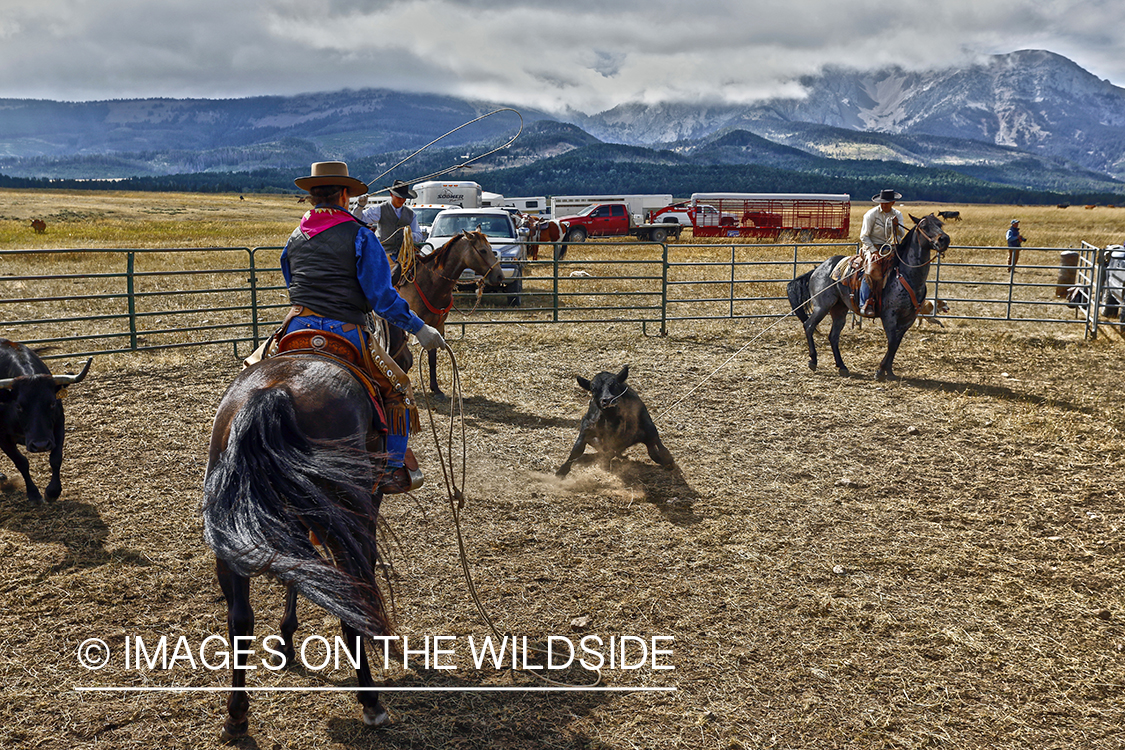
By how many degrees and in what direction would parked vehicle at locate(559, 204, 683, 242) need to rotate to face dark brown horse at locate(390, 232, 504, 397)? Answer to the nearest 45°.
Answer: approximately 90° to its left

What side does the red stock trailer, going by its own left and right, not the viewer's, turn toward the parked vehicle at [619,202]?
front

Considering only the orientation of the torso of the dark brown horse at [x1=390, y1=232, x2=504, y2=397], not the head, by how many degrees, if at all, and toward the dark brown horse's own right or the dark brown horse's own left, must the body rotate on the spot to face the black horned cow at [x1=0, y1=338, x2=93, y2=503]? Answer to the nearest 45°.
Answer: approximately 90° to the dark brown horse's own right

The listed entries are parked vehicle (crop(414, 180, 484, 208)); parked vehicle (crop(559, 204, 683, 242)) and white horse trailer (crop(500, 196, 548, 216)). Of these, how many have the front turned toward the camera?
1

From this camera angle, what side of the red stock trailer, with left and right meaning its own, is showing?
left

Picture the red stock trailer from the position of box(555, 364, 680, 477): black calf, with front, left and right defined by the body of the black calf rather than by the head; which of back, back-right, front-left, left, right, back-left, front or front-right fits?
back

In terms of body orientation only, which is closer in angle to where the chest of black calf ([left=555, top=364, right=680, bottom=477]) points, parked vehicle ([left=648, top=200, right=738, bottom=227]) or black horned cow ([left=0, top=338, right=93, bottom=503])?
the black horned cow

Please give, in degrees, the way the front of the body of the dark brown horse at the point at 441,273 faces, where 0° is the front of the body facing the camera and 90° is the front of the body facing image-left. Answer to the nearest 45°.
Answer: approximately 315°

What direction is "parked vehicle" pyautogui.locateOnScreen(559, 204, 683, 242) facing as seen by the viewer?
to the viewer's left

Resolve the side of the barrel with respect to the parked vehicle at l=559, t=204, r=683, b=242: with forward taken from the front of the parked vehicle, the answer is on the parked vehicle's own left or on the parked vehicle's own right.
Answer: on the parked vehicle's own left

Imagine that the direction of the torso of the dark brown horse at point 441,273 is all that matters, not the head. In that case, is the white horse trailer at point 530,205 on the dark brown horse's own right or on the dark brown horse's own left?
on the dark brown horse's own left
